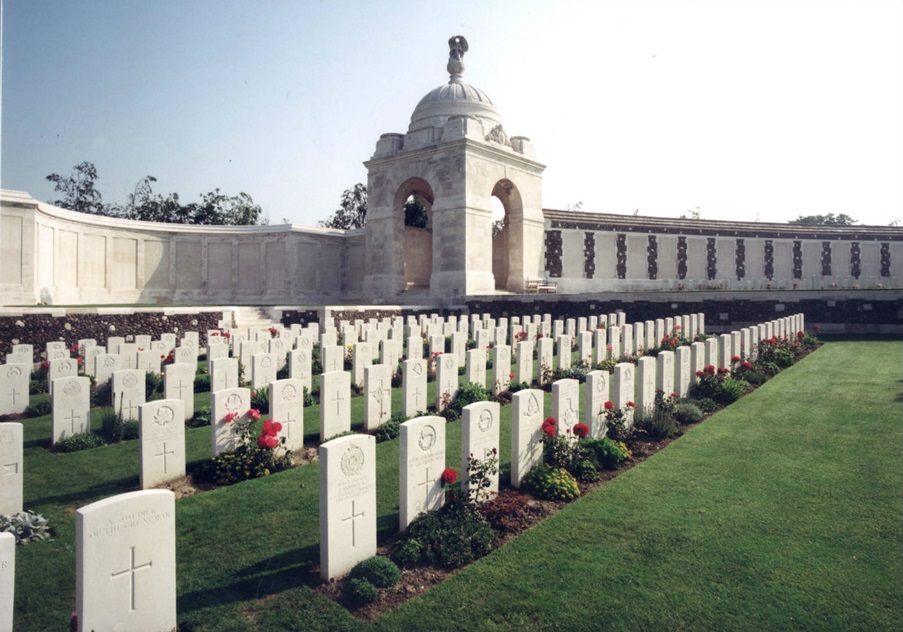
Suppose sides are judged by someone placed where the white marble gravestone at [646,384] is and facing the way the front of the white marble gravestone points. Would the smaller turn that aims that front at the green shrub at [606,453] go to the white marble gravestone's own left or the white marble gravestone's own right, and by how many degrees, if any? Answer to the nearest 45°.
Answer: approximately 45° to the white marble gravestone's own right

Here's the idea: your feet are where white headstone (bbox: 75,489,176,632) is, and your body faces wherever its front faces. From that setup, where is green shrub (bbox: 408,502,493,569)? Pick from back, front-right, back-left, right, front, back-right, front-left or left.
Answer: front-left

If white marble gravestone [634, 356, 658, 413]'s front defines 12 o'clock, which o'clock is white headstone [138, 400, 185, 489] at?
The white headstone is roughly at 3 o'clock from the white marble gravestone.

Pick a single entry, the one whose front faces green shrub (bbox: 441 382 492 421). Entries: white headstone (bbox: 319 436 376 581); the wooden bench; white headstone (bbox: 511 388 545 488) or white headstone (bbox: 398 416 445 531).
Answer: the wooden bench

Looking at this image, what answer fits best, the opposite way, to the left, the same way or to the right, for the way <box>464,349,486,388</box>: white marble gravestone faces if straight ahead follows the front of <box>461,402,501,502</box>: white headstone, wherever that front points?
the same way

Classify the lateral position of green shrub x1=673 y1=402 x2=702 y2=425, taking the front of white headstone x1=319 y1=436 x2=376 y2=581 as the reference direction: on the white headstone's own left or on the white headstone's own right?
on the white headstone's own left

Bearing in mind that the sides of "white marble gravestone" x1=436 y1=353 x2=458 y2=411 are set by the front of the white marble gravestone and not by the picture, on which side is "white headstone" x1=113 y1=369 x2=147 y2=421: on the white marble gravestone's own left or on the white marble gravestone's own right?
on the white marble gravestone's own right

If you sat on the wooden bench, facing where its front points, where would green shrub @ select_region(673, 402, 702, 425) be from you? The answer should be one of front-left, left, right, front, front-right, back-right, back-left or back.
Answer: front

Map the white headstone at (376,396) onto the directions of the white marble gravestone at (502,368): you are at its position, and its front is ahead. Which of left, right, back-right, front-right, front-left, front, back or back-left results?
right

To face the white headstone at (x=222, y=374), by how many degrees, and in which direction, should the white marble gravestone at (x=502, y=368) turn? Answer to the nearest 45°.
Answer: approximately 135° to its right

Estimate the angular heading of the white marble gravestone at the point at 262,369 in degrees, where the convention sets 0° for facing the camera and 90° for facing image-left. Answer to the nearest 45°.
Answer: approximately 315°

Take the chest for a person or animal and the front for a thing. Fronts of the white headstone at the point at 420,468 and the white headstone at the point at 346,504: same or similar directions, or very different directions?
same or similar directions

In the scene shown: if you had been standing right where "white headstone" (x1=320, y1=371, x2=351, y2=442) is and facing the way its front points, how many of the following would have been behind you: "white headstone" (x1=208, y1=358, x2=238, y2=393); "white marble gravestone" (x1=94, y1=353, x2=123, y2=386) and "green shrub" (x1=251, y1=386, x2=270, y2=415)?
3

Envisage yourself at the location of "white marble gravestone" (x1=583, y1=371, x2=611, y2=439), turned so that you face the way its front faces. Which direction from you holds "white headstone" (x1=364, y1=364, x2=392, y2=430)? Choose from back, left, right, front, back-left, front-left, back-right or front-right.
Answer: back-right

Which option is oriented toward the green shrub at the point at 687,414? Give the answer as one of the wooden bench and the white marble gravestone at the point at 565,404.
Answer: the wooden bench

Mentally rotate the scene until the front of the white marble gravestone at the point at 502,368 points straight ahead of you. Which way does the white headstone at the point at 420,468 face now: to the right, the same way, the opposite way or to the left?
the same way

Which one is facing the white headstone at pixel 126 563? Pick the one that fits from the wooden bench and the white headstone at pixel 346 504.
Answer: the wooden bench
